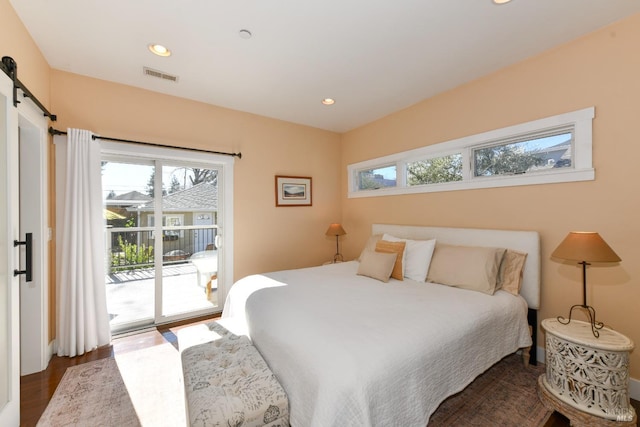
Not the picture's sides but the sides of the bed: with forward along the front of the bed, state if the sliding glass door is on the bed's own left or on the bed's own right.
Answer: on the bed's own right

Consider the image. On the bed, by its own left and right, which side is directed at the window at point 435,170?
back

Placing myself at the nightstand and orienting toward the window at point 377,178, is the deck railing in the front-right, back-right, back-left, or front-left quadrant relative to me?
front-left

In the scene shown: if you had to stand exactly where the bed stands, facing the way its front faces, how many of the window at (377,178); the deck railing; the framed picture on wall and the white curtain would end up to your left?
0

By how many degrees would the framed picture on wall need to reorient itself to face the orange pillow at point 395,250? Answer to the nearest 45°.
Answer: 0° — it already faces it

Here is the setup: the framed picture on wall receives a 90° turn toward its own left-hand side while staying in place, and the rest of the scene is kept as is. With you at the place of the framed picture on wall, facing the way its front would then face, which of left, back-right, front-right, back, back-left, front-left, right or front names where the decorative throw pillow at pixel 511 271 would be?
right

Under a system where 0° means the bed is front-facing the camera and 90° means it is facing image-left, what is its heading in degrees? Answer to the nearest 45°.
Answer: approximately 45°

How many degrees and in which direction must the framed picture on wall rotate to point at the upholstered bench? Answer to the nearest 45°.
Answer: approximately 45° to its right

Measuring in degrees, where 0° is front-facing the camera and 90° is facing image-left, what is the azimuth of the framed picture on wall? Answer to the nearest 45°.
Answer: approximately 315°

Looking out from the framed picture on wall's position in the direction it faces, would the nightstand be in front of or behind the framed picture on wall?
in front

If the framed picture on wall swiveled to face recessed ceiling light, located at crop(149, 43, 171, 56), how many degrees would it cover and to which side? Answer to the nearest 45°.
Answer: approximately 90° to its right

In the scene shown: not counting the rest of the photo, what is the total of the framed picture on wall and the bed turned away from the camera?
0

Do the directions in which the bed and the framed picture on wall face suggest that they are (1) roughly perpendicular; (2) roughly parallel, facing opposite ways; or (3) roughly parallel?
roughly perpendicular
